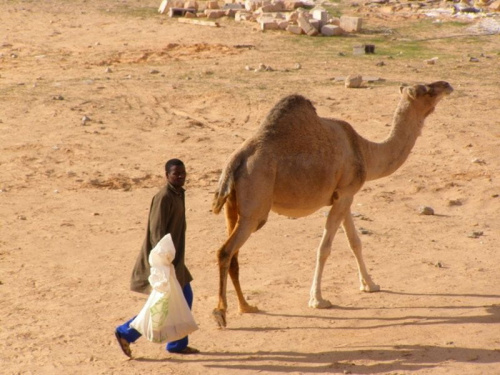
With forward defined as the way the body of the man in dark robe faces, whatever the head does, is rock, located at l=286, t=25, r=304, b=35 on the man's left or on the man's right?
on the man's left

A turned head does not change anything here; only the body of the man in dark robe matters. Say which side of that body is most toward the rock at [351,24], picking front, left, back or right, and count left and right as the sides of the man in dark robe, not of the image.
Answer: left

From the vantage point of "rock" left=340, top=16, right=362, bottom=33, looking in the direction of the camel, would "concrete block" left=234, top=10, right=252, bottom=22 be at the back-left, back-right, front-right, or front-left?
back-right

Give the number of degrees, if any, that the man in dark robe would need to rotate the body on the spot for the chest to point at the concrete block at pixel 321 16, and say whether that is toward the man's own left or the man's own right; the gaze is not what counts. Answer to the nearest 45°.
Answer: approximately 90° to the man's own left

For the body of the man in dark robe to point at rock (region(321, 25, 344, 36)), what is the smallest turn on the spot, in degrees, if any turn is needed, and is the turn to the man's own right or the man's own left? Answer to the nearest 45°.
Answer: approximately 90° to the man's own left

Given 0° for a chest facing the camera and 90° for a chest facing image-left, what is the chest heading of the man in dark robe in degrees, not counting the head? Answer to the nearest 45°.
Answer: approximately 270°

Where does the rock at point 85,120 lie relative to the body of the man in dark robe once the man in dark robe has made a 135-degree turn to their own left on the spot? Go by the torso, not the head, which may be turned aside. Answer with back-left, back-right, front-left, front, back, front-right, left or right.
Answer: front-right

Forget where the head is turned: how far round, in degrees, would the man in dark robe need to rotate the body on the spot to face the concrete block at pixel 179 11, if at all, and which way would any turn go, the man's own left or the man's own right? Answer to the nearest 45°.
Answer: approximately 90° to the man's own left

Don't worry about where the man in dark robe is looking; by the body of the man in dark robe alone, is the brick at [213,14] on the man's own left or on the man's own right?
on the man's own left
